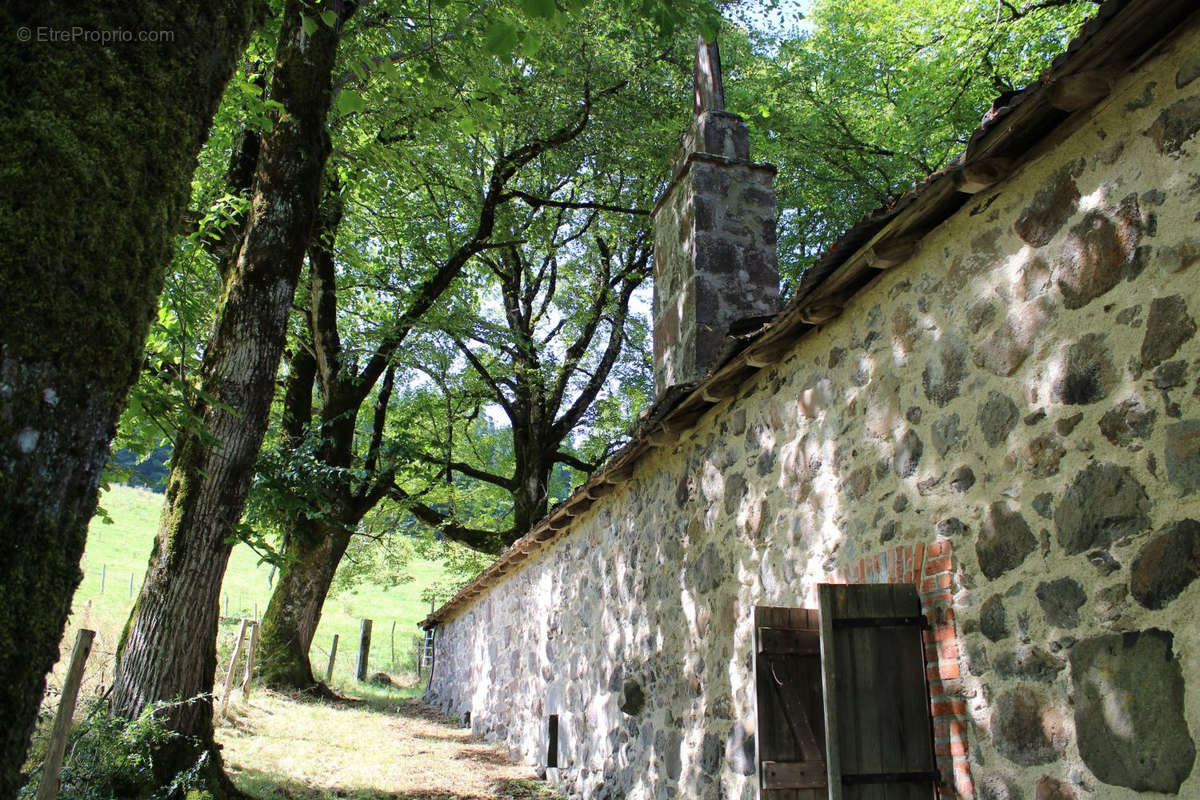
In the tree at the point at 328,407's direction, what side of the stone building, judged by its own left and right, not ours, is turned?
right

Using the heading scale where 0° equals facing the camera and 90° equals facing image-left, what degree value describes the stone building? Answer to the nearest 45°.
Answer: approximately 45°

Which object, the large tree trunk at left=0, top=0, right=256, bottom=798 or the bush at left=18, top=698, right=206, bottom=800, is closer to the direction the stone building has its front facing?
the large tree trunk

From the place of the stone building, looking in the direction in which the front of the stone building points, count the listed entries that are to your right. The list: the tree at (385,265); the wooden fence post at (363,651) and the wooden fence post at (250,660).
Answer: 3

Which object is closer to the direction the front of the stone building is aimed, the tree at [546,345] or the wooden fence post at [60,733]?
the wooden fence post

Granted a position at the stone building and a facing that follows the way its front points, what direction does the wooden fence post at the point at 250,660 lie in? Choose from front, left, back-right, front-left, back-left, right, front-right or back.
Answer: right

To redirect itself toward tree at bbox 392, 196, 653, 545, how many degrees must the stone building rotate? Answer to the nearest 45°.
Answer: approximately 90° to its right

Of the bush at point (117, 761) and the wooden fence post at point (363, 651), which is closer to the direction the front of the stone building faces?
the bush
